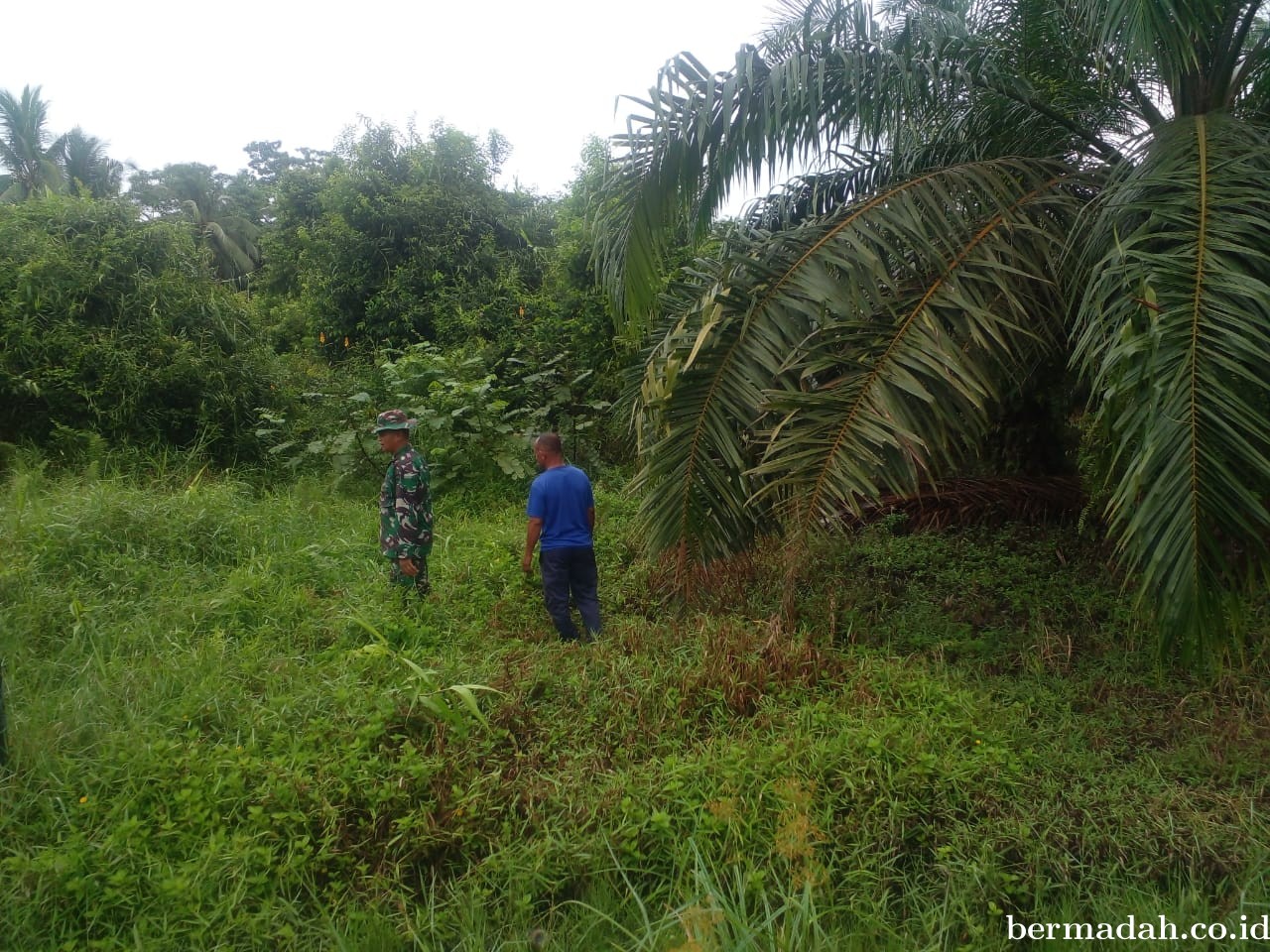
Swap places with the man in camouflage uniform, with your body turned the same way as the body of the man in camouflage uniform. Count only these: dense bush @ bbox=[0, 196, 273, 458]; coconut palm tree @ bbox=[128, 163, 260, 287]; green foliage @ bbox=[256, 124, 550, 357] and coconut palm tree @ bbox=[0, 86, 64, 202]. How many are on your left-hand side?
0

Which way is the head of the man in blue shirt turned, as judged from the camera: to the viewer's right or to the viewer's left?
to the viewer's left

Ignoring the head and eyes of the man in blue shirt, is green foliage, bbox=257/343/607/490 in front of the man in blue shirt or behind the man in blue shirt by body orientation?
in front

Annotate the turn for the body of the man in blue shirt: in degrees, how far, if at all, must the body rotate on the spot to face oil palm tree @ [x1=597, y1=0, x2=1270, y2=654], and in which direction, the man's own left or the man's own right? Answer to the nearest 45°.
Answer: approximately 135° to the man's own right

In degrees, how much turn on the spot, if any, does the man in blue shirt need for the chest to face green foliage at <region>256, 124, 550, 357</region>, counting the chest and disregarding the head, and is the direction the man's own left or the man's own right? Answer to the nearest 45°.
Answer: approximately 45° to the man's own right

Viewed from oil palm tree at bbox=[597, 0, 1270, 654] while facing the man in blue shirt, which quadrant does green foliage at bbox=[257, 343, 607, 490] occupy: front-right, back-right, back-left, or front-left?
front-right

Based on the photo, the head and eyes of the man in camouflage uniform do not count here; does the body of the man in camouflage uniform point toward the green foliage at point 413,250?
no

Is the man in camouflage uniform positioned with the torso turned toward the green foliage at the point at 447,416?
no

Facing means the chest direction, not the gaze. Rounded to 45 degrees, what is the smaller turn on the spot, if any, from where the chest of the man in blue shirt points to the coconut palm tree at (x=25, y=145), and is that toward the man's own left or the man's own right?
0° — they already face it

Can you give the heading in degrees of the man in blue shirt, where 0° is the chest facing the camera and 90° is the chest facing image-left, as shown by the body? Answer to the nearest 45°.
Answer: approximately 135°
